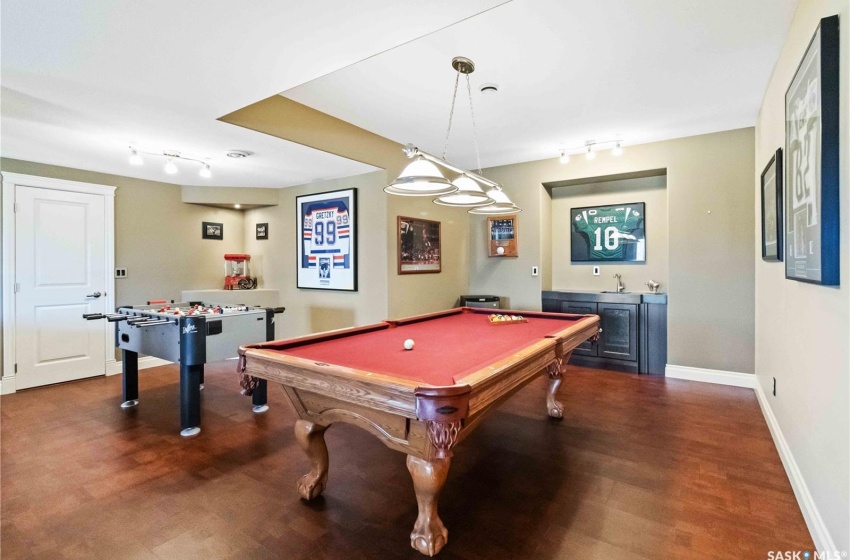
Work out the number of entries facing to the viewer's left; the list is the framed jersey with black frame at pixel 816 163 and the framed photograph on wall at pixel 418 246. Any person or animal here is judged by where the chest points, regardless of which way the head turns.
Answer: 1

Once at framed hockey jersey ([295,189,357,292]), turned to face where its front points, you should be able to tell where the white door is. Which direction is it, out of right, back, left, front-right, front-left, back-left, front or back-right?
front-right

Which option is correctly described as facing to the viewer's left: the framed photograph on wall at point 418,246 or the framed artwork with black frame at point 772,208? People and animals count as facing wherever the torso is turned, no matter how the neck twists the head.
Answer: the framed artwork with black frame

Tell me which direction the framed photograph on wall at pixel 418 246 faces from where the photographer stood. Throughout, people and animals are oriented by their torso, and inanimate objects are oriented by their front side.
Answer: facing the viewer and to the right of the viewer

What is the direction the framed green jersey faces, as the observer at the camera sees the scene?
facing the viewer

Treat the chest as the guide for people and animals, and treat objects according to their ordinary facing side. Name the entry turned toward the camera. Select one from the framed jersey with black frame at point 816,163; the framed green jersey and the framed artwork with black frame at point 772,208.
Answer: the framed green jersey

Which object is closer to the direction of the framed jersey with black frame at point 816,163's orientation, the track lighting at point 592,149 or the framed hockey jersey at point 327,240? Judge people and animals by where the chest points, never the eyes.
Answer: the framed hockey jersey

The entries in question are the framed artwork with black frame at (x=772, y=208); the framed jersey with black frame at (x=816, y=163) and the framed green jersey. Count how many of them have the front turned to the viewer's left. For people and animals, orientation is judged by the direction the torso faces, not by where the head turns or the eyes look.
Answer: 2

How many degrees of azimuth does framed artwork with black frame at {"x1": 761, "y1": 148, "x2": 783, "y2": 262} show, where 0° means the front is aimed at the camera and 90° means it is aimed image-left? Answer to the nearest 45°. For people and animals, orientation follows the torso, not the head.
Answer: approximately 90°

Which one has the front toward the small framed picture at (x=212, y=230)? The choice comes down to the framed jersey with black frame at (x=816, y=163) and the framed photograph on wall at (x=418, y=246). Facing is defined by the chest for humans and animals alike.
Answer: the framed jersey with black frame

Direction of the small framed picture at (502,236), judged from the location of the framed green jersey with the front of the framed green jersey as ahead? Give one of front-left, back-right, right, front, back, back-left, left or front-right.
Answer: right

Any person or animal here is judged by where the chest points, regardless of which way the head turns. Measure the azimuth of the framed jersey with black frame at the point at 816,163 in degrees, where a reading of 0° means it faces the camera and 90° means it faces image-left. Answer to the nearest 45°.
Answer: approximately 90°

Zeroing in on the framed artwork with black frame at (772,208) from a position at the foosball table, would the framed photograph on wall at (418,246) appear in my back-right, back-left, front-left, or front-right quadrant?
front-left
